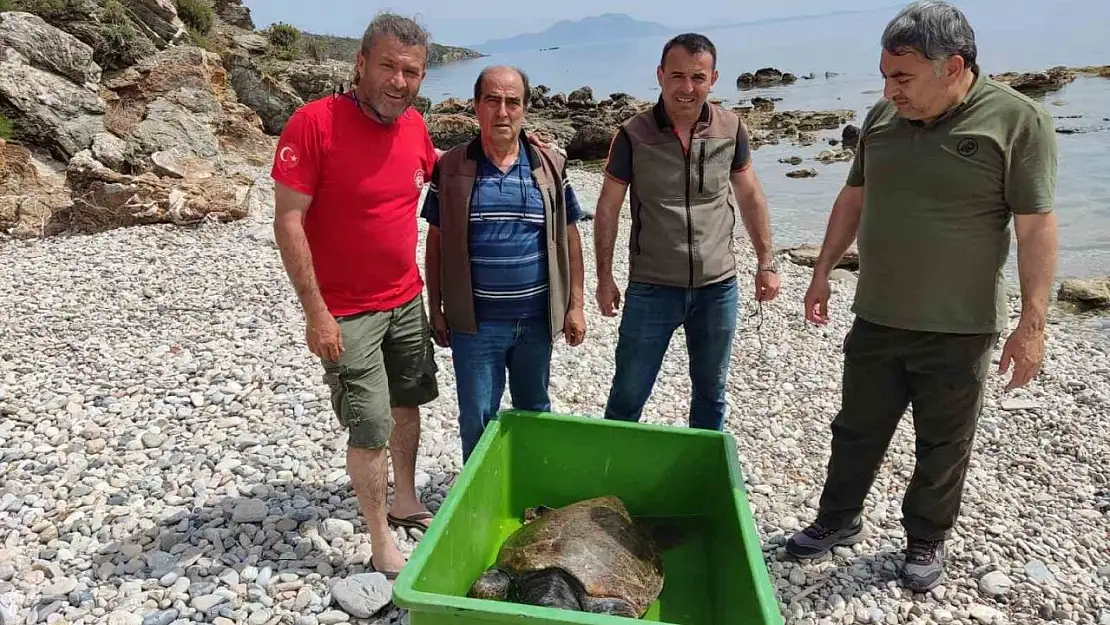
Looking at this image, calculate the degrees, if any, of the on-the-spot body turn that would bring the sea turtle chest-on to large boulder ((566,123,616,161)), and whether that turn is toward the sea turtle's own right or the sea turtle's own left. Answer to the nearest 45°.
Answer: approximately 135° to the sea turtle's own right

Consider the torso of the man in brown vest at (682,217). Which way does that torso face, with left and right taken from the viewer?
facing the viewer

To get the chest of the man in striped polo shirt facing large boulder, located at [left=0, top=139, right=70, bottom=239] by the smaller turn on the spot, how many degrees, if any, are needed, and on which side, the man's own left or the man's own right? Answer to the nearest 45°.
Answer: approximately 135° to the man's own right

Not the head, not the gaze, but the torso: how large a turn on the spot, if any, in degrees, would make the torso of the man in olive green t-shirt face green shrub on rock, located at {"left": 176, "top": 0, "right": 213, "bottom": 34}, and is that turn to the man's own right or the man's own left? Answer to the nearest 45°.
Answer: approximately 90° to the man's own right

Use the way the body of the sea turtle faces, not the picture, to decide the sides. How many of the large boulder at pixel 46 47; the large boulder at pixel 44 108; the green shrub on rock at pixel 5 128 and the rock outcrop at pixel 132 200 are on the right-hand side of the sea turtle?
4

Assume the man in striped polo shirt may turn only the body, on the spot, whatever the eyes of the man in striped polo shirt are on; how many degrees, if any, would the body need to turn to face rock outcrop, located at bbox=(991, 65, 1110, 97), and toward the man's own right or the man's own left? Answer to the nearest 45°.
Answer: approximately 135° to the man's own left

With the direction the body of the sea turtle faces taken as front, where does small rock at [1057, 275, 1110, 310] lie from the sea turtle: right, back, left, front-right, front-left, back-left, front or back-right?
back

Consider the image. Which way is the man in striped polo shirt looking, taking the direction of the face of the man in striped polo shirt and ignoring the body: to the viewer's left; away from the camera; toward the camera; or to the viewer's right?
toward the camera

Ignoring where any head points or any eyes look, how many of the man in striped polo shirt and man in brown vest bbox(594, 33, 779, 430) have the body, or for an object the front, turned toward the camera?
2

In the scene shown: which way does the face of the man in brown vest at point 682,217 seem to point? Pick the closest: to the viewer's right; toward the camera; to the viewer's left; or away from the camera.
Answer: toward the camera

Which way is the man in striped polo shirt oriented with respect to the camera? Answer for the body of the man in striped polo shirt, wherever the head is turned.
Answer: toward the camera

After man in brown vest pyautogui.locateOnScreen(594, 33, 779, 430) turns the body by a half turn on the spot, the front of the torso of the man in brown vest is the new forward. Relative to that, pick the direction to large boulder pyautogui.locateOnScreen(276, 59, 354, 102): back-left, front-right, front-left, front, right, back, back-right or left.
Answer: front-left

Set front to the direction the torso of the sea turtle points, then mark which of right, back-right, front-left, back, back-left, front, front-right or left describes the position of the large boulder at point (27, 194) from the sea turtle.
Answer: right

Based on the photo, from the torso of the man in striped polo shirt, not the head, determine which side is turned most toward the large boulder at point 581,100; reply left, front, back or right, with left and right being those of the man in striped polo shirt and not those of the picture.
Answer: back

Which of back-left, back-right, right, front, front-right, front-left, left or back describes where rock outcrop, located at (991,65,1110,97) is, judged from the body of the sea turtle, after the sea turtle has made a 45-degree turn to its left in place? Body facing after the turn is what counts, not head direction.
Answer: back-left

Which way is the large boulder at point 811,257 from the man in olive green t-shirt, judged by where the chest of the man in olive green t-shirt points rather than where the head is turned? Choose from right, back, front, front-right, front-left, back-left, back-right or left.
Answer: back-right

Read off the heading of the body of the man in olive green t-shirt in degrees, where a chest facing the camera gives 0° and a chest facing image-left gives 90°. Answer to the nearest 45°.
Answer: approximately 45°

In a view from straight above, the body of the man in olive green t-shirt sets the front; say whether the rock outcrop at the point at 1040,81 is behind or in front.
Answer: behind

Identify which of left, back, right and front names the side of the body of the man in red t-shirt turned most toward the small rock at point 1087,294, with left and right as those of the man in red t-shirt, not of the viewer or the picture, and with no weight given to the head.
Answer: left

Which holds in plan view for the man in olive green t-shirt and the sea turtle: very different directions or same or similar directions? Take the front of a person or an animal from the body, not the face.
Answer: same or similar directions
